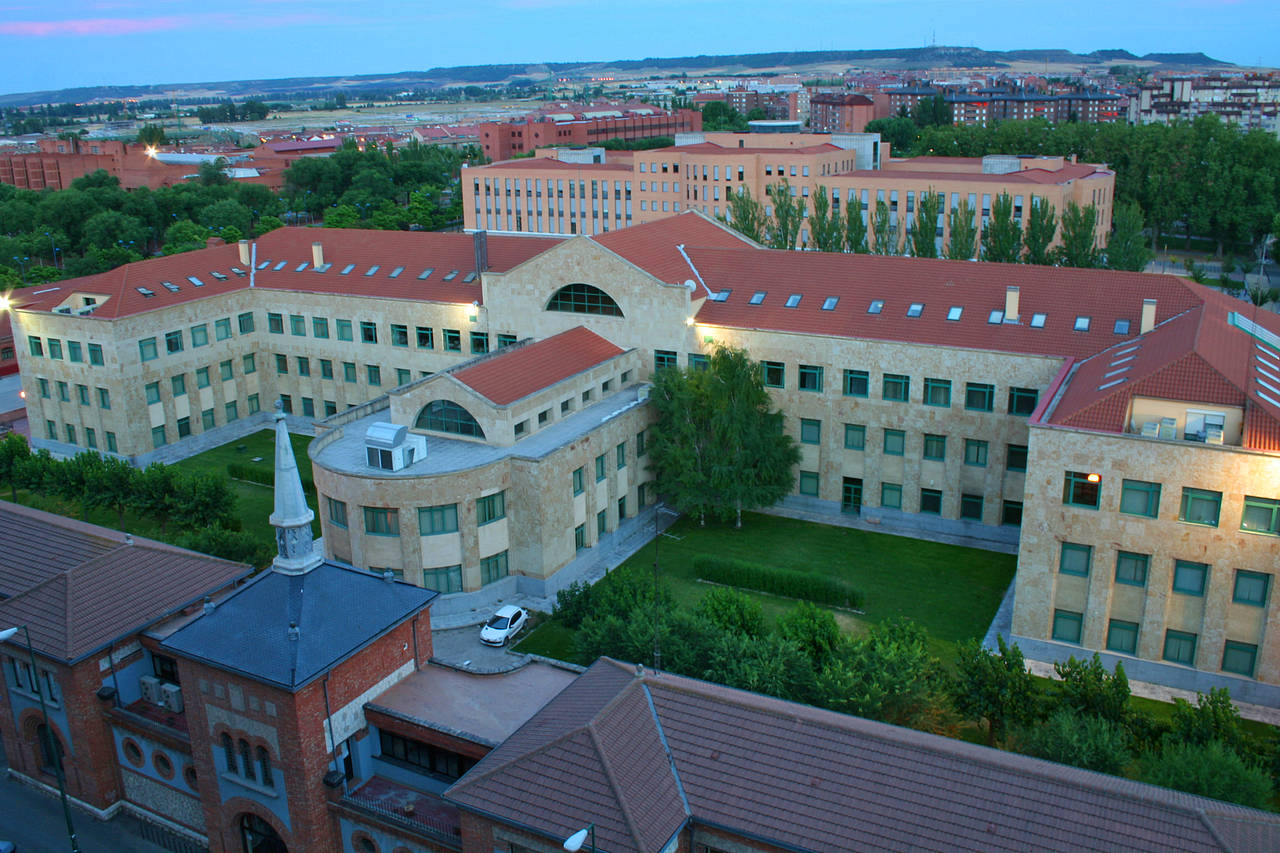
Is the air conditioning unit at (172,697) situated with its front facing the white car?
no

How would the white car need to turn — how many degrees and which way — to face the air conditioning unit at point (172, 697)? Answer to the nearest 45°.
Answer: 0° — it already faces it

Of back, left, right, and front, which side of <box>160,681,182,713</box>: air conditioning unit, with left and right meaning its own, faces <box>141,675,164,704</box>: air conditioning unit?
right

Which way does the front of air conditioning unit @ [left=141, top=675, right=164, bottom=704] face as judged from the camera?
facing the viewer and to the left of the viewer

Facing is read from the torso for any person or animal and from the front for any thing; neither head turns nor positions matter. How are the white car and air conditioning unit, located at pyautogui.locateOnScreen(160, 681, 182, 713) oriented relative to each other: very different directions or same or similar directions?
same or similar directions

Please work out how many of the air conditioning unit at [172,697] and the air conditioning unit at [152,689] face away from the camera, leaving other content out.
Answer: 0

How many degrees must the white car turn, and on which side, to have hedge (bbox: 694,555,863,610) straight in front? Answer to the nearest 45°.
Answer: approximately 135° to its left

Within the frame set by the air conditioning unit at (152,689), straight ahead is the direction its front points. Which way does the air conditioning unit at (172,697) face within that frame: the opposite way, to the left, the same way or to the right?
the same way

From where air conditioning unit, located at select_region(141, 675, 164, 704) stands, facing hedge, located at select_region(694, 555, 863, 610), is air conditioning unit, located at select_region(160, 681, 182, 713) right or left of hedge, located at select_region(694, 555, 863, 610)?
right

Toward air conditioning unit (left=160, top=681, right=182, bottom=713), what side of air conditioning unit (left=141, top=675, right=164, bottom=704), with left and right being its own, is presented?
left
